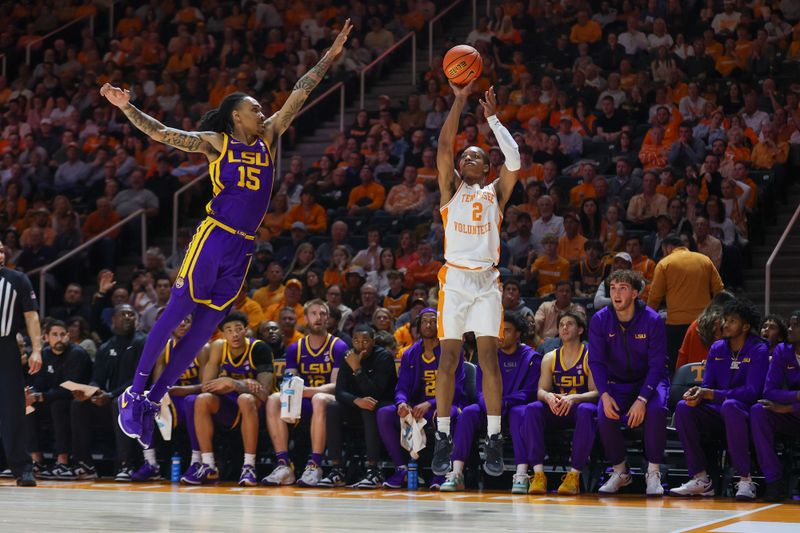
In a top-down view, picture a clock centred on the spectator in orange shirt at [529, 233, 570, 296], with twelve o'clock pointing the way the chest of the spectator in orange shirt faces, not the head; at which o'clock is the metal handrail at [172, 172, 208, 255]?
The metal handrail is roughly at 4 o'clock from the spectator in orange shirt.

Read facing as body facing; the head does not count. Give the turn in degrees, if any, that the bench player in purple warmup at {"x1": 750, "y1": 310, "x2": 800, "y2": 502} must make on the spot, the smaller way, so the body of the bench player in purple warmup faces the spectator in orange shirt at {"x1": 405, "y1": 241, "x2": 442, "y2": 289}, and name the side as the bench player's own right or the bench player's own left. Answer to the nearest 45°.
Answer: approximately 90° to the bench player's own right

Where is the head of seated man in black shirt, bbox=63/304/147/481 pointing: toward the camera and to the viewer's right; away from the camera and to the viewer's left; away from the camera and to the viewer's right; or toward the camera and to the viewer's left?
toward the camera and to the viewer's right

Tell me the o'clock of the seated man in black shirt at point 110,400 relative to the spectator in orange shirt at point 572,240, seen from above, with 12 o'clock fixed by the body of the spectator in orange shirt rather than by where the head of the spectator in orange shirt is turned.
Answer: The seated man in black shirt is roughly at 2 o'clock from the spectator in orange shirt.

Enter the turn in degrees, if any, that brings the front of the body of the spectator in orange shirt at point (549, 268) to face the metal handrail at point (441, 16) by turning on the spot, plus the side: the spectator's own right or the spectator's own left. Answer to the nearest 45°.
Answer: approximately 180°

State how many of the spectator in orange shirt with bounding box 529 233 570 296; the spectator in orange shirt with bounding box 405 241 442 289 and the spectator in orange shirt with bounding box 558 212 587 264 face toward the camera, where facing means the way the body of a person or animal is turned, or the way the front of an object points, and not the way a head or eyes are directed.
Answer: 3

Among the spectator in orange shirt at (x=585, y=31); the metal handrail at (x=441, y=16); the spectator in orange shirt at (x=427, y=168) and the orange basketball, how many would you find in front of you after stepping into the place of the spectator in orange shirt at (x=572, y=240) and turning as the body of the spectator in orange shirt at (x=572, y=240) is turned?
1

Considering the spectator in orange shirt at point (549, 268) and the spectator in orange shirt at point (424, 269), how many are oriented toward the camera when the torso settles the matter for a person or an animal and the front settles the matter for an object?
2

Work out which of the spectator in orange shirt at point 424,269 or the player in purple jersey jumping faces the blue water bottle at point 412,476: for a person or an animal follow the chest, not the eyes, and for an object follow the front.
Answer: the spectator in orange shirt

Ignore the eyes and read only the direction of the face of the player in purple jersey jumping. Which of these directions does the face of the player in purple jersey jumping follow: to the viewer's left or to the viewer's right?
to the viewer's right

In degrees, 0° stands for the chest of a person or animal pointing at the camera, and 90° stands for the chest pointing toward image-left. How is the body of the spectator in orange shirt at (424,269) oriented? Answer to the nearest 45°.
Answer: approximately 0°

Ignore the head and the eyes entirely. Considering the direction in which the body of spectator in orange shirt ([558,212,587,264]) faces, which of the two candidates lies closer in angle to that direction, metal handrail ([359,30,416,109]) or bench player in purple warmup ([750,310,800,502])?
the bench player in purple warmup

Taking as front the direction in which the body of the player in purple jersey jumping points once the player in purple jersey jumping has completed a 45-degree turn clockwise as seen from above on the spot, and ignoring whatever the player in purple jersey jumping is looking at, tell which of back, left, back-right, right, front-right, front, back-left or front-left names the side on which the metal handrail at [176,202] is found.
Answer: back

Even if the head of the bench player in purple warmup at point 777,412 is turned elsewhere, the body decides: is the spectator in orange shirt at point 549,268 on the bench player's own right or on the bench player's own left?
on the bench player's own right

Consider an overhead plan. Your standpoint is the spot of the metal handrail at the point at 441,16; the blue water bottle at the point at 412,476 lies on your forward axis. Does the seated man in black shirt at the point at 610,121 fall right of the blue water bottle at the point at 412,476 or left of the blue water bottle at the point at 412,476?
left

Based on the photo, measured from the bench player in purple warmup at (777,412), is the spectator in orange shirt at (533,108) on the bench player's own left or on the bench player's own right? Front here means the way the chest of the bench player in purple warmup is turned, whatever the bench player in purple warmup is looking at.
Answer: on the bench player's own right
